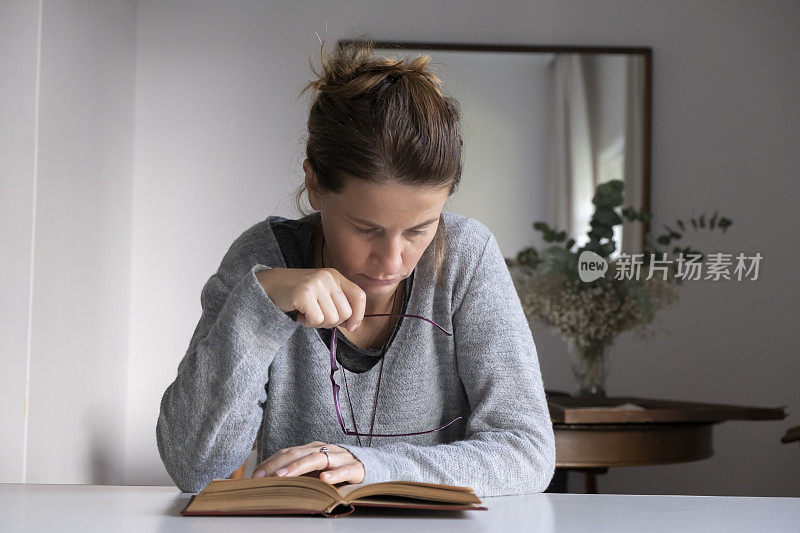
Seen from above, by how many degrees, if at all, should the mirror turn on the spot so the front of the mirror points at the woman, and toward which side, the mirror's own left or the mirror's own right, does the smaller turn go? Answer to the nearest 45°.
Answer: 0° — it already faces them

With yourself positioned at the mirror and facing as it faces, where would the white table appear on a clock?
The white table is roughly at 12 o'clock from the mirror.

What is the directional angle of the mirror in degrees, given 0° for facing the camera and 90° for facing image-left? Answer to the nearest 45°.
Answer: approximately 0°

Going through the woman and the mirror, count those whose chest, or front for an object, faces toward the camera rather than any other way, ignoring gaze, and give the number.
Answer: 2

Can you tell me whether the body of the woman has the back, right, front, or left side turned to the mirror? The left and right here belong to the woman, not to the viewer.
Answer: back
